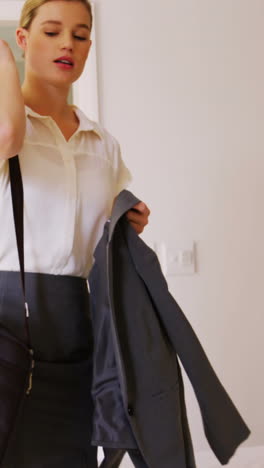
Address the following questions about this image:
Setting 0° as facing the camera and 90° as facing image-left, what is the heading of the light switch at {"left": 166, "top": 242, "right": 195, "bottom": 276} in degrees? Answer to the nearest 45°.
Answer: approximately 0°

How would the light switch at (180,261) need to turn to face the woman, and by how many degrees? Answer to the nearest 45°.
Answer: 0° — it already faces them
